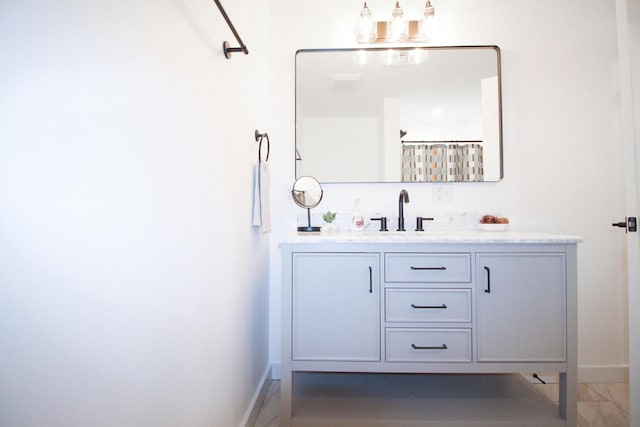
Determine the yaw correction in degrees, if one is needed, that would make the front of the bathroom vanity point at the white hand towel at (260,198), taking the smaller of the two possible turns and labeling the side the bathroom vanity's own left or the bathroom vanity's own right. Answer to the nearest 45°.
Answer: approximately 90° to the bathroom vanity's own right

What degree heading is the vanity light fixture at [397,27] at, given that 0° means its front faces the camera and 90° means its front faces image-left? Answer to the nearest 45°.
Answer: approximately 0°

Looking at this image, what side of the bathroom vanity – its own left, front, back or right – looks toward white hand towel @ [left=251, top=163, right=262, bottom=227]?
right

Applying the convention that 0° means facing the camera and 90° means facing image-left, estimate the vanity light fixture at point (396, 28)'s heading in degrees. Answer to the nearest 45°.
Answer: approximately 0°
